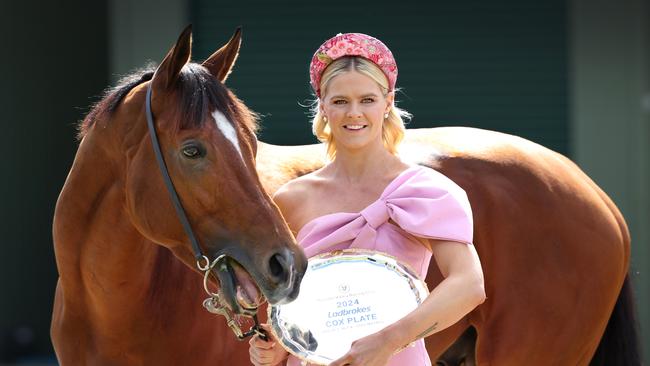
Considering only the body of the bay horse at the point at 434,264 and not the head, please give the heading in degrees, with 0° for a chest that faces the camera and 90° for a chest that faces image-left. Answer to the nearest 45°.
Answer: approximately 90°

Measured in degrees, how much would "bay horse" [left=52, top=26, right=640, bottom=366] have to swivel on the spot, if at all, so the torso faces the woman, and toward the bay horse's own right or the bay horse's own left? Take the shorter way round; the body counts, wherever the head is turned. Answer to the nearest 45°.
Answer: approximately 90° to the bay horse's own left

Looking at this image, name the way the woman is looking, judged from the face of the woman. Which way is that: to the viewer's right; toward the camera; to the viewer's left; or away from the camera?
toward the camera
